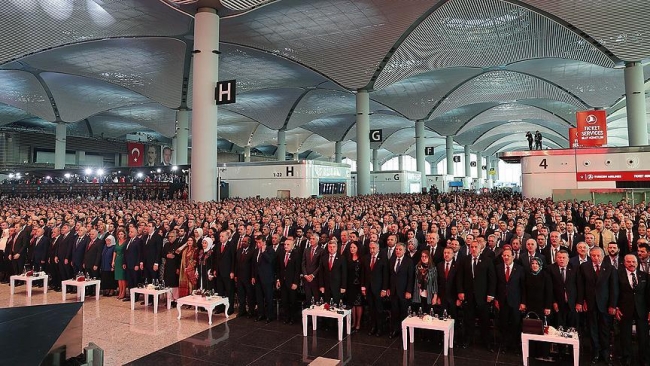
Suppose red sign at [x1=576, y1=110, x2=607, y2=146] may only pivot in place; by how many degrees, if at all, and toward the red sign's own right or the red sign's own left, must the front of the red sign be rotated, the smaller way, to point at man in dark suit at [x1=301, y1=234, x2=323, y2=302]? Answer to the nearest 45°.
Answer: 0° — it already faces them

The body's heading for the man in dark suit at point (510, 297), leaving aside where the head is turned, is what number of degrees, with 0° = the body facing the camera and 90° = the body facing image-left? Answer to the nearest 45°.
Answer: approximately 0°

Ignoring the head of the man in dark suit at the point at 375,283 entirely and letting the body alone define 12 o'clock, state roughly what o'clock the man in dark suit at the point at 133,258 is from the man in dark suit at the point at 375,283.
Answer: the man in dark suit at the point at 133,258 is roughly at 2 o'clock from the man in dark suit at the point at 375,283.

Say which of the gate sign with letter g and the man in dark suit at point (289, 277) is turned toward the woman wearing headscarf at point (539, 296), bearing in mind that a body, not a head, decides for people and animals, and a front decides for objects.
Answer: the gate sign with letter g

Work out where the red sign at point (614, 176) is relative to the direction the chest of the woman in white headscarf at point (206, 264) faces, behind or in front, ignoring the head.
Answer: behind
